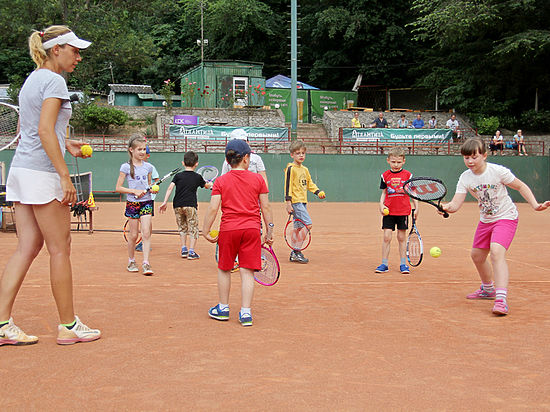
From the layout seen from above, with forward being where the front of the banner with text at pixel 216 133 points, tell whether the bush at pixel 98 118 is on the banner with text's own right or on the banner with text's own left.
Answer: on the banner with text's own right

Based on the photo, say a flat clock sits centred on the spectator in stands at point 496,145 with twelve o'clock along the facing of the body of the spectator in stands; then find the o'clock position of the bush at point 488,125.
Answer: The bush is roughly at 6 o'clock from the spectator in stands.

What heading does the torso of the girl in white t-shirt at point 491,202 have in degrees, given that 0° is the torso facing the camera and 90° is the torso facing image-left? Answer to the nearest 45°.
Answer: approximately 45°

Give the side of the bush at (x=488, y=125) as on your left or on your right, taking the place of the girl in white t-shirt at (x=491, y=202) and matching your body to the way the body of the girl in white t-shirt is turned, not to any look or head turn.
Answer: on your right

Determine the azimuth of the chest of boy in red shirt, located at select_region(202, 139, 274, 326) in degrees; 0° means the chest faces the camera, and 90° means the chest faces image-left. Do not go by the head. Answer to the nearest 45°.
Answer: approximately 180°

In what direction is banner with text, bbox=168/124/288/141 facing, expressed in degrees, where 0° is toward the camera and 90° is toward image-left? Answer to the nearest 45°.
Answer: approximately 0°

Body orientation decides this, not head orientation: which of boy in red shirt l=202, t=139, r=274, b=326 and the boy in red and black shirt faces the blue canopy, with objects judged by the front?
the boy in red shirt

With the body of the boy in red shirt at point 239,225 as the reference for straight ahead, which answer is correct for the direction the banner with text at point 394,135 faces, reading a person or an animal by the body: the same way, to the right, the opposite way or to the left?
the opposite way

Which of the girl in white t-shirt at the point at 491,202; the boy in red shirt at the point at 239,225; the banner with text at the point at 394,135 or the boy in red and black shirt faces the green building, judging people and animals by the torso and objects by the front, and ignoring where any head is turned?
the boy in red shirt

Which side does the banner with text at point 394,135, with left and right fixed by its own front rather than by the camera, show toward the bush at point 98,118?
right

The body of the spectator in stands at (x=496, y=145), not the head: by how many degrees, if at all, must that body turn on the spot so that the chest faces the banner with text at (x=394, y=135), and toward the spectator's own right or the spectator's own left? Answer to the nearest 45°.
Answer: approximately 90° to the spectator's own right

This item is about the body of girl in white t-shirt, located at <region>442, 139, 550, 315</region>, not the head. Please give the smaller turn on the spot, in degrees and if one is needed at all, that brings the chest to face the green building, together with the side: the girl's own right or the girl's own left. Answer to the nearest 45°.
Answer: approximately 90° to the girl's own right

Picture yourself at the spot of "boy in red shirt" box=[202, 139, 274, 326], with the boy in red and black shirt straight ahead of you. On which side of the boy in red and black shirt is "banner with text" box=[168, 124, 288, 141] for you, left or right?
left
